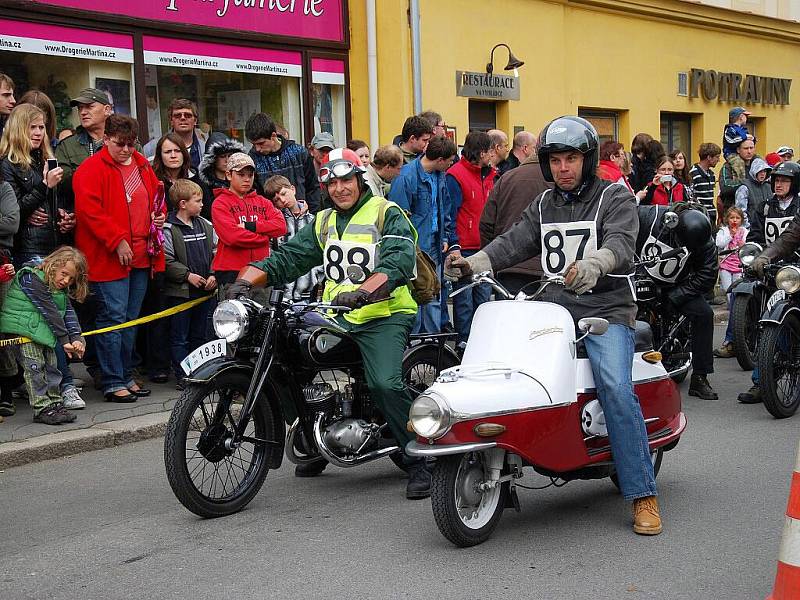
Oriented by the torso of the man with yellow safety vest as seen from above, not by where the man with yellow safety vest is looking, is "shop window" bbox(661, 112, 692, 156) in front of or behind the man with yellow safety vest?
behind

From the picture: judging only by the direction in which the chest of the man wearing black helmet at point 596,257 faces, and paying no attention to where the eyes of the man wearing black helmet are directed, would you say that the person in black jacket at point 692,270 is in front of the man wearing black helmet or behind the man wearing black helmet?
behind

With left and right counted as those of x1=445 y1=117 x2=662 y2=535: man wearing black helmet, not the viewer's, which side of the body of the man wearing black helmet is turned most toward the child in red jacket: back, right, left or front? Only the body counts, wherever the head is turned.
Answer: right

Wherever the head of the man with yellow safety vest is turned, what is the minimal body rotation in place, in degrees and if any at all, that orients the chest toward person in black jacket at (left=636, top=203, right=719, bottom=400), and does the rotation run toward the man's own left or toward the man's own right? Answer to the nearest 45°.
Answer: approximately 180°

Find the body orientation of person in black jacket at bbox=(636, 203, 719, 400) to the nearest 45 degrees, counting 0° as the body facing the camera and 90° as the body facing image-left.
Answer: approximately 45°

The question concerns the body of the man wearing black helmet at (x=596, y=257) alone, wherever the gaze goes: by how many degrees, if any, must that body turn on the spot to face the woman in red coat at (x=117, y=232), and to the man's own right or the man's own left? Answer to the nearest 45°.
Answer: approximately 90° to the man's own right

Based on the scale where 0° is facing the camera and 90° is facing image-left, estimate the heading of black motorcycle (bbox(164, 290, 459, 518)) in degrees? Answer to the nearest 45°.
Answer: approximately 45°

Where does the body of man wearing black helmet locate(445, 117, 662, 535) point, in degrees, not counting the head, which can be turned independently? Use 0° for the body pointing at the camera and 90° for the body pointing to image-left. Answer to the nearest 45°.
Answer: approximately 45°

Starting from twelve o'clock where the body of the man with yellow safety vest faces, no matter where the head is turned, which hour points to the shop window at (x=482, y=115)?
The shop window is roughly at 5 o'clock from the man with yellow safety vest.
